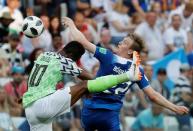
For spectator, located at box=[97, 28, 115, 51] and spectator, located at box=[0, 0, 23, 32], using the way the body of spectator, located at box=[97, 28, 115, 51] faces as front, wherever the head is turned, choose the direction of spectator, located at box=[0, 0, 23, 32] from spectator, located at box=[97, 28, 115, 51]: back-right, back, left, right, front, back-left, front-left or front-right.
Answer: right

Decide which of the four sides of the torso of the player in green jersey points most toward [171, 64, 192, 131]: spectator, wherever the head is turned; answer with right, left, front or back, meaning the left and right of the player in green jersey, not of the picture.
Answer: front

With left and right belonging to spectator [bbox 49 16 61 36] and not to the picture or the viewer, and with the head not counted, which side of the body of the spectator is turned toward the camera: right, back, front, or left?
front

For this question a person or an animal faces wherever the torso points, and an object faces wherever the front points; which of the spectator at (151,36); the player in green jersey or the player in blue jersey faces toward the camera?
the spectator

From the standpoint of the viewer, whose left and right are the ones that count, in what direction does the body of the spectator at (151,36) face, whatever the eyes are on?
facing the viewer

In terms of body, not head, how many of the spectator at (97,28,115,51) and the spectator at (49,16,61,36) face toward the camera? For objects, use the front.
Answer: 2

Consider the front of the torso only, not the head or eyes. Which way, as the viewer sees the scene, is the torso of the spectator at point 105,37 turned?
toward the camera

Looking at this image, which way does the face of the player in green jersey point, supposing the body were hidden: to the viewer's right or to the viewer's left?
to the viewer's right
